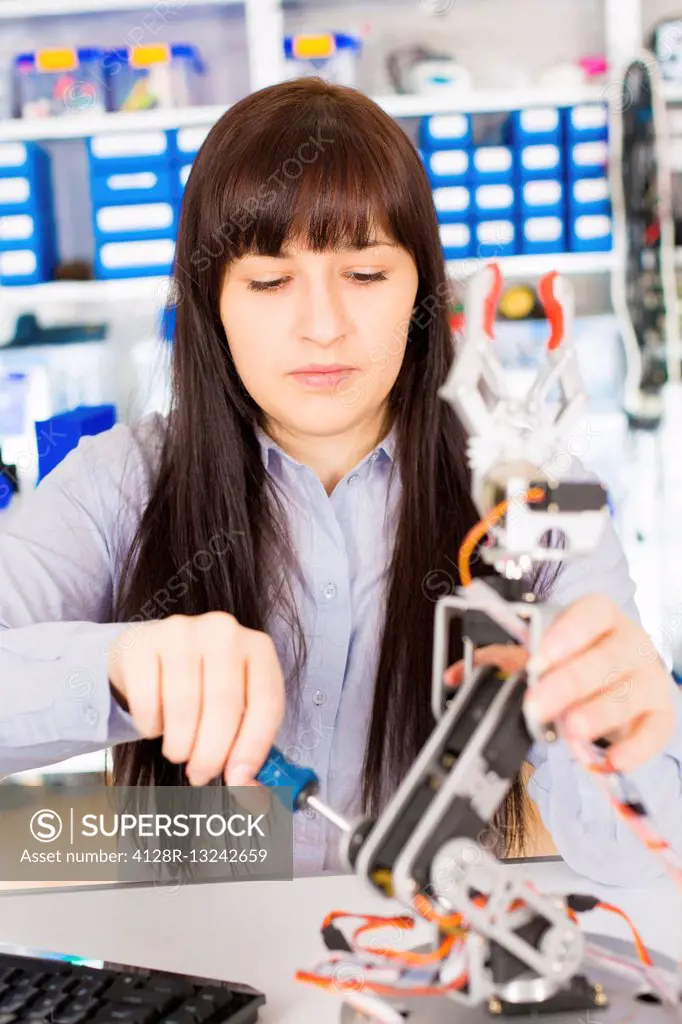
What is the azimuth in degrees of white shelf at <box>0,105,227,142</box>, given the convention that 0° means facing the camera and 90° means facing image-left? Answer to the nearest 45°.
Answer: approximately 0°

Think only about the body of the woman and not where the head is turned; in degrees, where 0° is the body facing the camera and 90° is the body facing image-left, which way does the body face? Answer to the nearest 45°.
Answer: approximately 0°

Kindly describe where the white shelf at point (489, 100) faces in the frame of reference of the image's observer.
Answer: facing the viewer

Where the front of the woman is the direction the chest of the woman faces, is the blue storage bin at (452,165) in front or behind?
behind

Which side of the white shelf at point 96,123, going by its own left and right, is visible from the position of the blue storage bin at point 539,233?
left

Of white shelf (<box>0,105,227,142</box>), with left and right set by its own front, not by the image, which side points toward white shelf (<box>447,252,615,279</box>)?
left

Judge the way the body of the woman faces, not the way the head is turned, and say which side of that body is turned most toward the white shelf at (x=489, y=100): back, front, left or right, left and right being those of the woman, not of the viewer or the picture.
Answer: back
